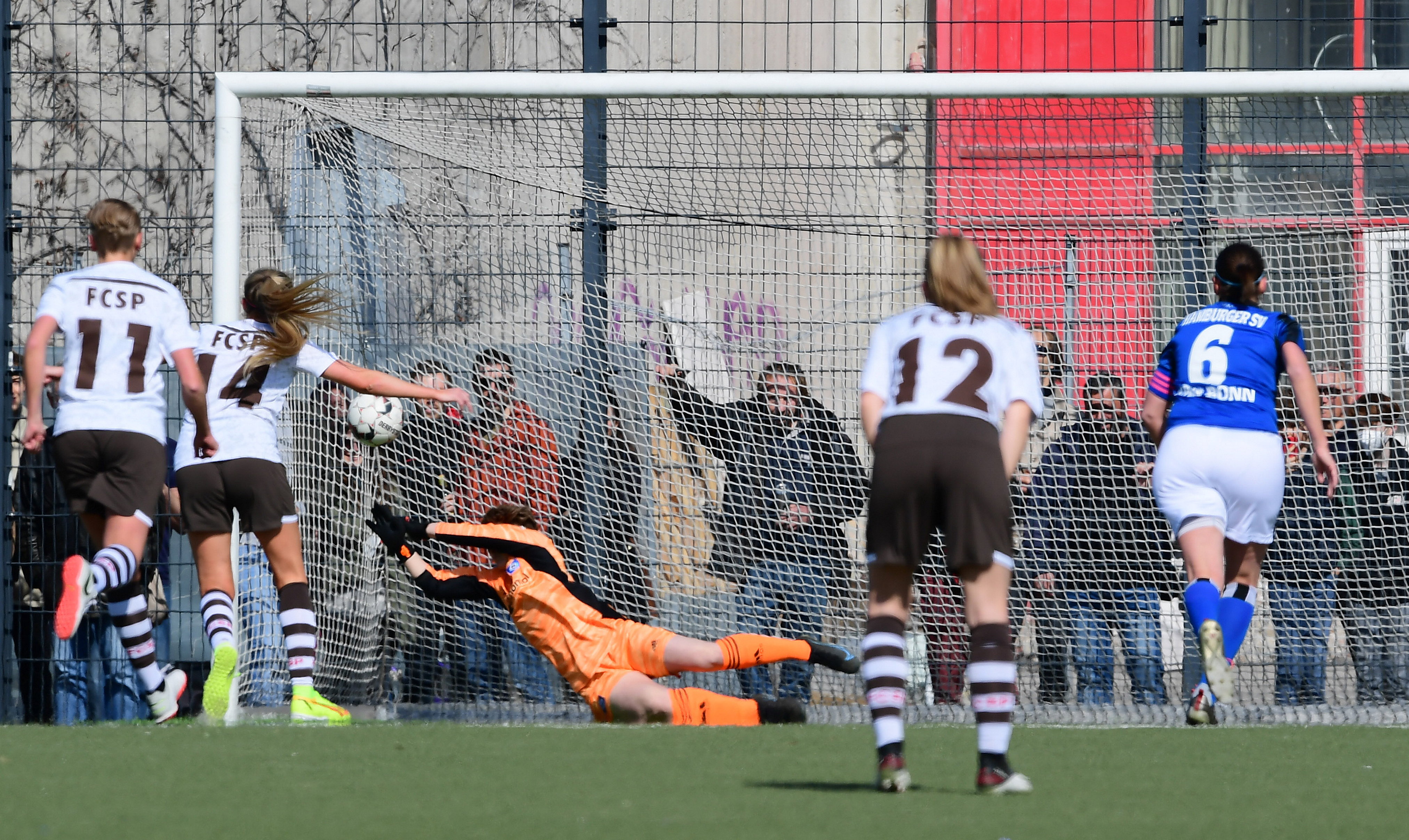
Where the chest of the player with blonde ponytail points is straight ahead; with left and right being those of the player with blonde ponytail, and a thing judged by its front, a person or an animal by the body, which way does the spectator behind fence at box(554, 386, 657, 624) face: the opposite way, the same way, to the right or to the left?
the opposite way

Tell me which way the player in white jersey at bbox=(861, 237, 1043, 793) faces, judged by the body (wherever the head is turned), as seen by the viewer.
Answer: away from the camera

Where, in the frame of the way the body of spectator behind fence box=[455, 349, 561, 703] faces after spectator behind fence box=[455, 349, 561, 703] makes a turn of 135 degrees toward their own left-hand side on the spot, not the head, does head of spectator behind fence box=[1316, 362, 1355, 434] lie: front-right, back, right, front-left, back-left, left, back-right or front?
front-right

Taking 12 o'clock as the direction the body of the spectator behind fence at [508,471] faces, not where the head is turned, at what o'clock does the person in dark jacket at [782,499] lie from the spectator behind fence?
The person in dark jacket is roughly at 9 o'clock from the spectator behind fence.

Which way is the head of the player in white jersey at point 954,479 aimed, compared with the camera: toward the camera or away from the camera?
away from the camera

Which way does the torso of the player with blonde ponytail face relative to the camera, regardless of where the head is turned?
away from the camera

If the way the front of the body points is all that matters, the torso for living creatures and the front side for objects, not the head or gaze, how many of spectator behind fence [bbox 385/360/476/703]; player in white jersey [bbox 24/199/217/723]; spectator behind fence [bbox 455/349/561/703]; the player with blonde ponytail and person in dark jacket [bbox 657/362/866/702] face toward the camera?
3

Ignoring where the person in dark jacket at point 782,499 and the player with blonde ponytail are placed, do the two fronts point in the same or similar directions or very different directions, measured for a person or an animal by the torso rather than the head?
very different directions

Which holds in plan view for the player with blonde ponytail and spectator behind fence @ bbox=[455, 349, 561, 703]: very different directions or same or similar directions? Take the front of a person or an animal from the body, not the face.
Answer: very different directions

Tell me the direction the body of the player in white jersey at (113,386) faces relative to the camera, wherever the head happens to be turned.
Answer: away from the camera

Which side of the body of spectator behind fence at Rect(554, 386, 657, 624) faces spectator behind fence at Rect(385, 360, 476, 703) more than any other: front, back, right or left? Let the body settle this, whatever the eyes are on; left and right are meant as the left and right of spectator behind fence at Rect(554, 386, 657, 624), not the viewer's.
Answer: right
